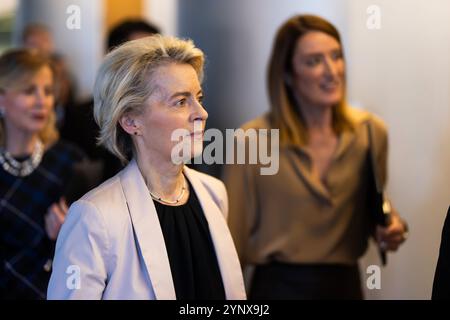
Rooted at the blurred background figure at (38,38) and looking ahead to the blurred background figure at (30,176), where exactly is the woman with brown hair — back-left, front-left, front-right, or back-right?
front-left

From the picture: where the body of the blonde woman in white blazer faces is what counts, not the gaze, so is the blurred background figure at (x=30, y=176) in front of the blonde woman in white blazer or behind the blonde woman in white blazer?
behind

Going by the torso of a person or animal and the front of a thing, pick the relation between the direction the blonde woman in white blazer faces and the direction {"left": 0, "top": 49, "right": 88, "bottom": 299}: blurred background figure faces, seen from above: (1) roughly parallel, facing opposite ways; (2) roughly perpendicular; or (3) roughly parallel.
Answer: roughly parallel

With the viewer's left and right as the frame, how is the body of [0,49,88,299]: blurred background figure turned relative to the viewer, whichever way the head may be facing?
facing the viewer and to the right of the viewer

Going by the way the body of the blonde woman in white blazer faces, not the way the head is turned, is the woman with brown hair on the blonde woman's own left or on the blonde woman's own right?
on the blonde woman's own left

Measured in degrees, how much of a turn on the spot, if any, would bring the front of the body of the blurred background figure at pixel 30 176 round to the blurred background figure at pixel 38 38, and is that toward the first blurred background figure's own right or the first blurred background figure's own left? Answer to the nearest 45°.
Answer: approximately 135° to the first blurred background figure's own left

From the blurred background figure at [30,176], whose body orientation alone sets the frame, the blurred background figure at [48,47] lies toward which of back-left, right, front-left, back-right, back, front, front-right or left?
back-left

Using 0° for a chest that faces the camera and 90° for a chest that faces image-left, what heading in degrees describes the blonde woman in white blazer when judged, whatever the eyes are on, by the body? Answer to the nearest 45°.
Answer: approximately 315°

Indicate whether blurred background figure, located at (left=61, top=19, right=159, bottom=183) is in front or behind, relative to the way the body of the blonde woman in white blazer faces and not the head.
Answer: behind

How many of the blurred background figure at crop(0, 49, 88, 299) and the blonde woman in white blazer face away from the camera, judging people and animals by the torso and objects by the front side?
0
